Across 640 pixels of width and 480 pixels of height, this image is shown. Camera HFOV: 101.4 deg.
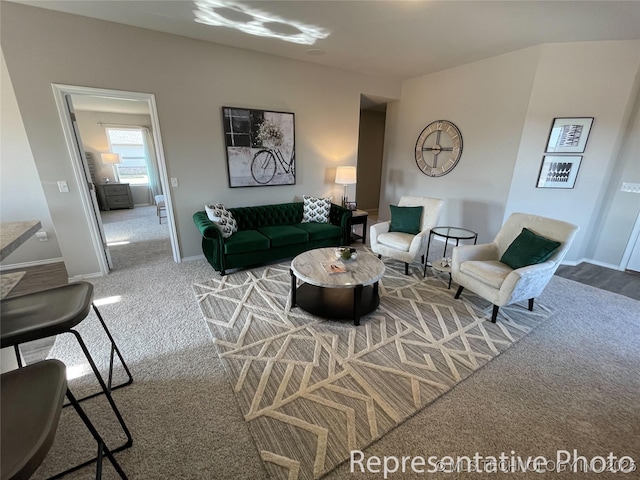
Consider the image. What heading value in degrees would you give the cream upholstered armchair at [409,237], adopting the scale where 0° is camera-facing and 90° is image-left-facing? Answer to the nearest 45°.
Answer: approximately 45°

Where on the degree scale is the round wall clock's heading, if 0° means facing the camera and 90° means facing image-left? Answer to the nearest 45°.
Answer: approximately 45°

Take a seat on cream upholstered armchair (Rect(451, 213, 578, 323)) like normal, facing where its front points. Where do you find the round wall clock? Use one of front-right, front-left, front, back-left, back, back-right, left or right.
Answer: right

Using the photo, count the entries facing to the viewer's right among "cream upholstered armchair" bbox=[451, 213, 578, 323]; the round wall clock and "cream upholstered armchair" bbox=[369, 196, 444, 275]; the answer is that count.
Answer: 0

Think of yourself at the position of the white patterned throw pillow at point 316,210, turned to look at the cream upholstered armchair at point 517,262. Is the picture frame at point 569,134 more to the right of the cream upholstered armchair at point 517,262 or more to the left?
left

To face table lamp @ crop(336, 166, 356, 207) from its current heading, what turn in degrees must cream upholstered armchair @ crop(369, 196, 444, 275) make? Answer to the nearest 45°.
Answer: approximately 90° to its right

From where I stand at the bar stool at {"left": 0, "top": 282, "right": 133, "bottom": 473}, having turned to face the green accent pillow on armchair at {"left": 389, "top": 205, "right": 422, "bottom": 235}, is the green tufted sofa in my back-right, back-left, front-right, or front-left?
front-left

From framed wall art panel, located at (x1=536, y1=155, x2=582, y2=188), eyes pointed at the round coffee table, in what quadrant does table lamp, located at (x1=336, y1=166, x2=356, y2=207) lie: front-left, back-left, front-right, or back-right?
front-right

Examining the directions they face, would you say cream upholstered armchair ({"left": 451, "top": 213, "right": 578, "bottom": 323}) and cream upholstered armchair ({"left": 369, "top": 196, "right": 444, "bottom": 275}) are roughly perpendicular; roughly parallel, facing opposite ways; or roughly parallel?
roughly parallel

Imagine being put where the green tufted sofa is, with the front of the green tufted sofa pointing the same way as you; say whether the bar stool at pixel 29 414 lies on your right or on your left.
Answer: on your right

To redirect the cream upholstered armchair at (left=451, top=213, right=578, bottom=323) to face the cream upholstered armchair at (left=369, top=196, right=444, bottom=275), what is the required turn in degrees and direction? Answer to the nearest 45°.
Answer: approximately 45° to its right

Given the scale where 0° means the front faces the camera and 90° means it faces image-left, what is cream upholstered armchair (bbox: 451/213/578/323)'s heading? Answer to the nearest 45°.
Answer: approximately 45°

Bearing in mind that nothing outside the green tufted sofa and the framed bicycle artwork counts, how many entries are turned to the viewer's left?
0

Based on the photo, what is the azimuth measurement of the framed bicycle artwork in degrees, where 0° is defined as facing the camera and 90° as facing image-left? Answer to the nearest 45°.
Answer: approximately 315°

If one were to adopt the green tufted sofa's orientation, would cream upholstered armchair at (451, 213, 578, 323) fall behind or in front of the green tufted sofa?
in front

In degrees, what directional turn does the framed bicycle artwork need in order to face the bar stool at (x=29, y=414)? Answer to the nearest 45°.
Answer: approximately 45° to its right
